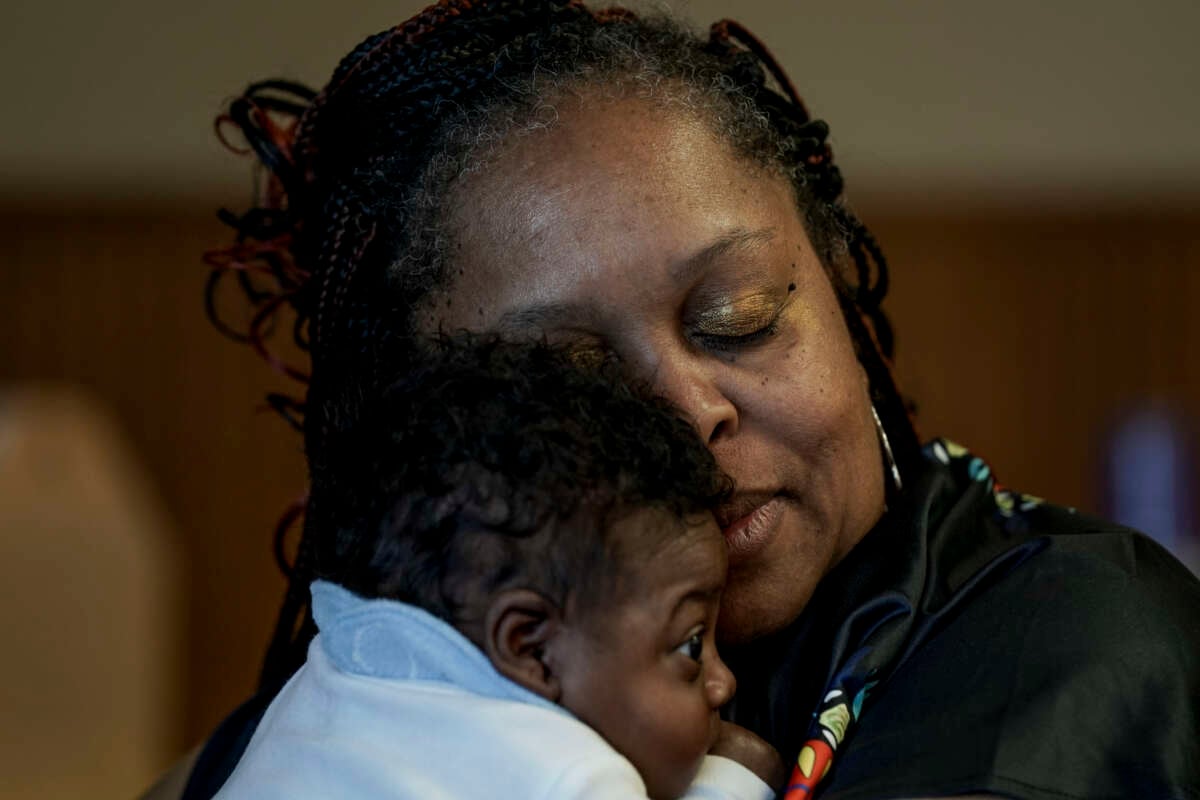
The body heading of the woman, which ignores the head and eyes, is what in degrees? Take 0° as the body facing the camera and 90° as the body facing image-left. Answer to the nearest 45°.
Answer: approximately 0°

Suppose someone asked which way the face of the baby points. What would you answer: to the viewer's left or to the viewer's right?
to the viewer's right
